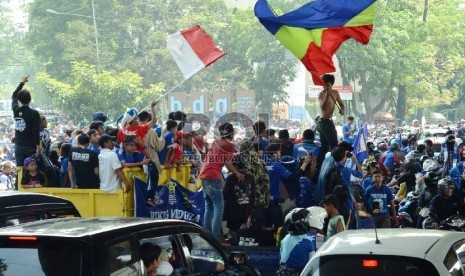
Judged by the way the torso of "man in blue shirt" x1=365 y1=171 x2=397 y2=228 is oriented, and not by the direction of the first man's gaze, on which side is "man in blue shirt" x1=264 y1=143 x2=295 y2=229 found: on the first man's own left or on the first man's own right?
on the first man's own right

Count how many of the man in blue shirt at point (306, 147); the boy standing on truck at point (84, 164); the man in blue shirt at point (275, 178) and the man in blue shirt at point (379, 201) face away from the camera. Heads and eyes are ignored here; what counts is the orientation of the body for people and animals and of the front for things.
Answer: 3

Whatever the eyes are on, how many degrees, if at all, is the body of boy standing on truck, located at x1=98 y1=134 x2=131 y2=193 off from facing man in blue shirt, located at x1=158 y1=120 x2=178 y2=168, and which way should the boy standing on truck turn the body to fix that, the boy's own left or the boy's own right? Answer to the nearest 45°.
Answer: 0° — they already face them

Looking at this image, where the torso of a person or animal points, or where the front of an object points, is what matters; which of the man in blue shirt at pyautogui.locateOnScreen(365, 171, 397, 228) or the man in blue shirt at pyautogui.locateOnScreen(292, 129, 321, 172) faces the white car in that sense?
the man in blue shirt at pyautogui.locateOnScreen(365, 171, 397, 228)

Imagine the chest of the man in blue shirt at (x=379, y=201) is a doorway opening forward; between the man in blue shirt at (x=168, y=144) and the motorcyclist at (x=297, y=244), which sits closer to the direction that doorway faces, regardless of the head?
the motorcyclist

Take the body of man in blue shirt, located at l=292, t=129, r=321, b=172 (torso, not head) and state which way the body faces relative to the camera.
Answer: away from the camera

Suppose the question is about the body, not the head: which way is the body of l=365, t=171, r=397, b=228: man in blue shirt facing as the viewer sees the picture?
toward the camera
